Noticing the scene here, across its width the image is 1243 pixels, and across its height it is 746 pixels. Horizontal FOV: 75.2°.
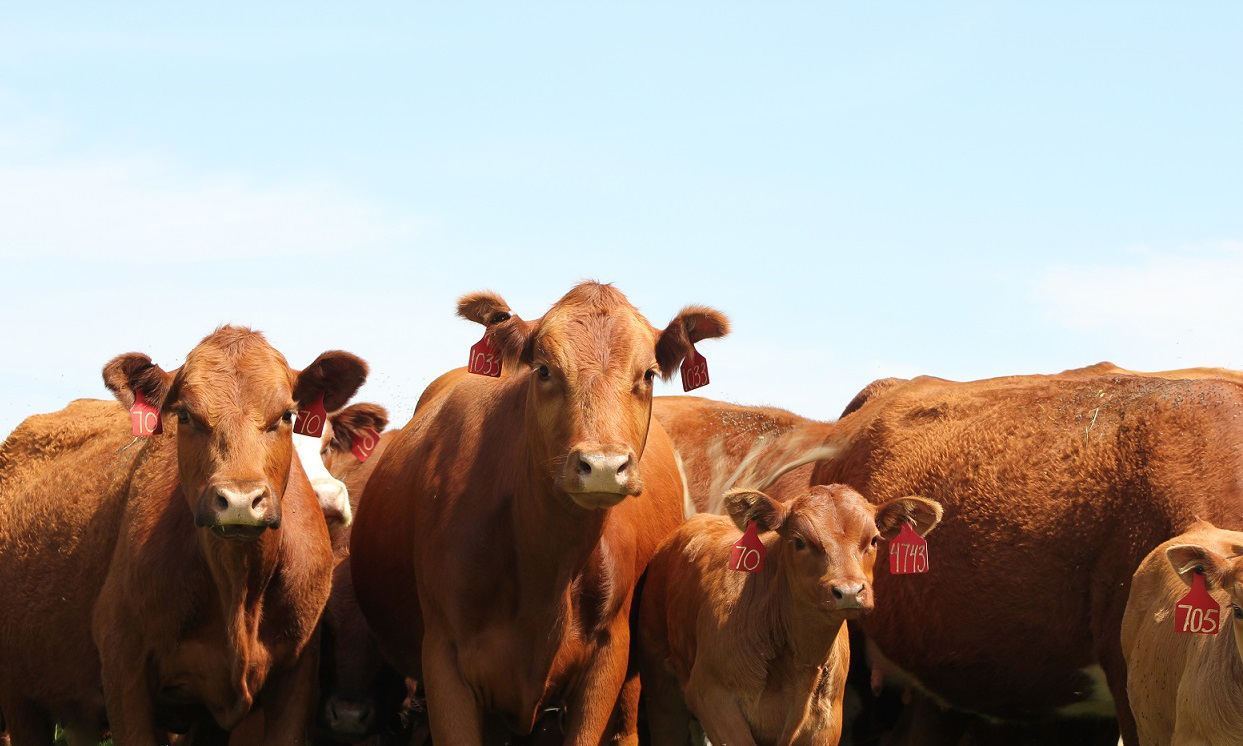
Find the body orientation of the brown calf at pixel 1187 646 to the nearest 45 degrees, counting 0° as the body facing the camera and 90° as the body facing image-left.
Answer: approximately 315°

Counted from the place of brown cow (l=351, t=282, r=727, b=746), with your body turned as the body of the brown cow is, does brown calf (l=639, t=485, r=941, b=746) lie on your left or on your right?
on your left

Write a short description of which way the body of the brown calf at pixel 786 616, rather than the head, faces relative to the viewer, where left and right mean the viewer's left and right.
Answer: facing the viewer and to the right of the viewer

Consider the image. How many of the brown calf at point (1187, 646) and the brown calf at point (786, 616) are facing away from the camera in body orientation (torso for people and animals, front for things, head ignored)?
0

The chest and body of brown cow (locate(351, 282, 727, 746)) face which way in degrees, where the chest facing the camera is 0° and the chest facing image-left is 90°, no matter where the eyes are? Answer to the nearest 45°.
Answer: approximately 0°

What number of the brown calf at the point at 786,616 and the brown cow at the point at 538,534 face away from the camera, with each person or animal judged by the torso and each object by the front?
0

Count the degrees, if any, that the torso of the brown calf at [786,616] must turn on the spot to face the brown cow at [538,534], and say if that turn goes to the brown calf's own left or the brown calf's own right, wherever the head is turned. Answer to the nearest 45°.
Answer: approximately 135° to the brown calf's own right

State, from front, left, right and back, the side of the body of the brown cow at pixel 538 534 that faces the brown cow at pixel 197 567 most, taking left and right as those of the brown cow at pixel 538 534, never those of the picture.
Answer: right

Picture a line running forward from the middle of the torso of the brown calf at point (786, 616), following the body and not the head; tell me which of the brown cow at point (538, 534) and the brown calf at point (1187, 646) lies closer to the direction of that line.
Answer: the brown calf

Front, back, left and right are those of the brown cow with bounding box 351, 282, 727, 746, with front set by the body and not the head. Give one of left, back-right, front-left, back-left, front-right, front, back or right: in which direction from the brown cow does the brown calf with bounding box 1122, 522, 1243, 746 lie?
left
